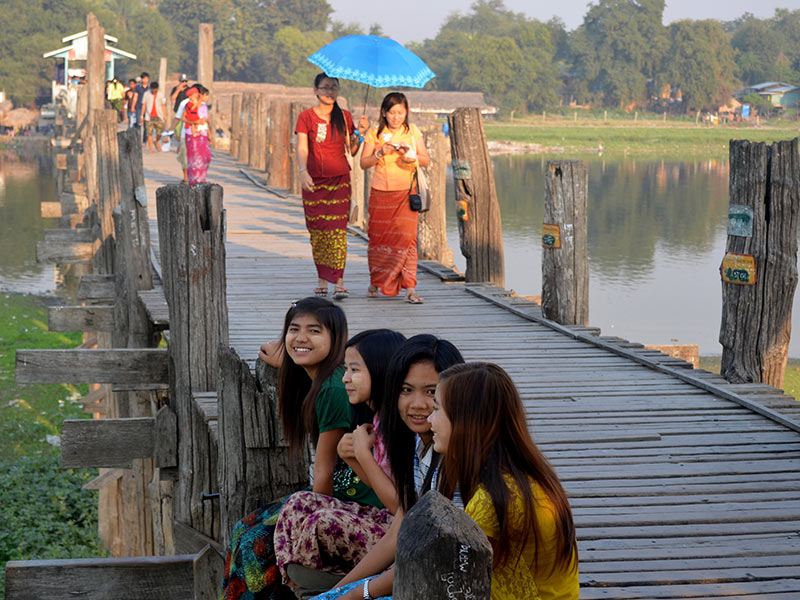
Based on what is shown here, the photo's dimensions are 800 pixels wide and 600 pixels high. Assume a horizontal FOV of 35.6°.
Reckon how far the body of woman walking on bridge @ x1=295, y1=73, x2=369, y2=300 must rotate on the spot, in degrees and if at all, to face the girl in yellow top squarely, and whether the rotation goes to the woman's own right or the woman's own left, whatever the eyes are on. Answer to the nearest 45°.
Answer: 0° — they already face them

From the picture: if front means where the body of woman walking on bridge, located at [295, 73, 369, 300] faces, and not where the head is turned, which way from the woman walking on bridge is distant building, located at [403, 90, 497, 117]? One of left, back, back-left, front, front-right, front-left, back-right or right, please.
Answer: back

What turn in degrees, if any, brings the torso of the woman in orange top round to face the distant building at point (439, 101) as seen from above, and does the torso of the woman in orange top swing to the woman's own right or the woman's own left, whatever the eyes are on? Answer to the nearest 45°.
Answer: approximately 180°

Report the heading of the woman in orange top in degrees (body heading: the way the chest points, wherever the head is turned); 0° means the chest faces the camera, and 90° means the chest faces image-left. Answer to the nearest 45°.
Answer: approximately 0°

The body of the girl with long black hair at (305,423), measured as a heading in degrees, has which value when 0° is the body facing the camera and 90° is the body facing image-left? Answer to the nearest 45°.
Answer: approximately 45°

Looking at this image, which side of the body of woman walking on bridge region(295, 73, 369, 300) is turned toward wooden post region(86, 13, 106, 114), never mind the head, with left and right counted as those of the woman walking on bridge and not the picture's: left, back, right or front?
back

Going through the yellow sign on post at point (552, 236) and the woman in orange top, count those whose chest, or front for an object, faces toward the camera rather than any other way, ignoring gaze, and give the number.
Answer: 2

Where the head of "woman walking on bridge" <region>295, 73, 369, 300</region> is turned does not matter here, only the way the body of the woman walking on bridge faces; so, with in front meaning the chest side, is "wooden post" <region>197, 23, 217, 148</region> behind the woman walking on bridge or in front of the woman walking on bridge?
behind

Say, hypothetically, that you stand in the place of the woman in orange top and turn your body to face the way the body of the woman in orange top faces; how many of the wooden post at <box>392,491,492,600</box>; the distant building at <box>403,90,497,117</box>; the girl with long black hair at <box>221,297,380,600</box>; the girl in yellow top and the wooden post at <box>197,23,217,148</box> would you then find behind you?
2

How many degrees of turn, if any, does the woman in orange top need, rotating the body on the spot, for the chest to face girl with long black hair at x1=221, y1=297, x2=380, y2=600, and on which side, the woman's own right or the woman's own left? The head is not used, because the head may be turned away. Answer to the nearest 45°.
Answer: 0° — they already face them

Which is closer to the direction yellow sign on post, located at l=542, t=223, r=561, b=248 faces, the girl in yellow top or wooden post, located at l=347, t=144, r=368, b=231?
the girl in yellow top
